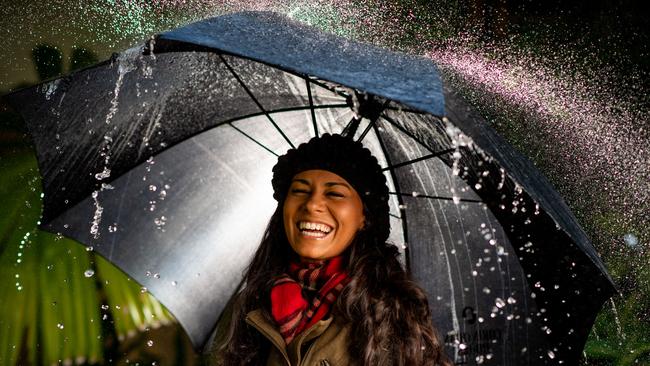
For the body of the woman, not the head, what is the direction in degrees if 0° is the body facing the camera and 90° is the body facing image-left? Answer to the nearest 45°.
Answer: approximately 45°

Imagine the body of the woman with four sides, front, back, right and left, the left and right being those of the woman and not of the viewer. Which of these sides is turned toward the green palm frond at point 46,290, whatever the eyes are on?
right

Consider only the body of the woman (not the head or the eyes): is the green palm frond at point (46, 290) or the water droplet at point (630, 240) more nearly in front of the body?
the green palm frond
